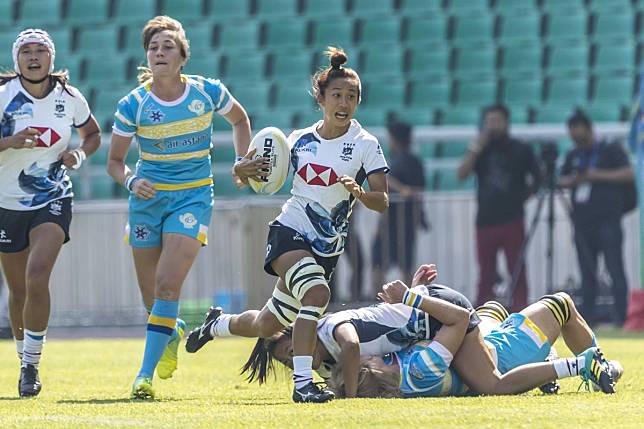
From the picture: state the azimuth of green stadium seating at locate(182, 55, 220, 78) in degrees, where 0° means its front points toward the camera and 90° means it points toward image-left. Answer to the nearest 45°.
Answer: approximately 0°

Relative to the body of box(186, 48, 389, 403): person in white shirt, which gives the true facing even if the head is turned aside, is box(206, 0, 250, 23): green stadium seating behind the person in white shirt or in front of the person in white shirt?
behind

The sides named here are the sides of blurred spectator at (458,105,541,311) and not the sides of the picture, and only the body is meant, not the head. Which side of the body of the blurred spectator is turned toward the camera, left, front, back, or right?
front

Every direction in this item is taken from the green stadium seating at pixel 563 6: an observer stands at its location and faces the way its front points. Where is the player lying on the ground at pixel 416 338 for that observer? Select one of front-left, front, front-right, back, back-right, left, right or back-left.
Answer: front

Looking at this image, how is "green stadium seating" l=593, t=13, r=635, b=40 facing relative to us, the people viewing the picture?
facing the viewer

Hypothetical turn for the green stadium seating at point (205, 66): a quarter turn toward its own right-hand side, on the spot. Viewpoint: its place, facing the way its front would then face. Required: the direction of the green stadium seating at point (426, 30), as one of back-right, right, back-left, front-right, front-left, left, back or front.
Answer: back

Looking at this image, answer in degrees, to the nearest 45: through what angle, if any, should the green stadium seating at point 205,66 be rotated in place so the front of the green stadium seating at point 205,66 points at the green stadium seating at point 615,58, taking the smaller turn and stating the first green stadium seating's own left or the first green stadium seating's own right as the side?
approximately 90° to the first green stadium seating's own left

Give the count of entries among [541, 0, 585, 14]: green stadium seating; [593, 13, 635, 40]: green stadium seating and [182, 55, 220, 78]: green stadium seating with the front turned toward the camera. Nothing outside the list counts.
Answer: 3

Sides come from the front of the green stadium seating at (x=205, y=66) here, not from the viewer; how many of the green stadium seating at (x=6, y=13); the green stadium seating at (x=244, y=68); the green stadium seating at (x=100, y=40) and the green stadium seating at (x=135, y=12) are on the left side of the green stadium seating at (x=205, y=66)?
1

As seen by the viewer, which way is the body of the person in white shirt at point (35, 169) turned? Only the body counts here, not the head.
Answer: toward the camera

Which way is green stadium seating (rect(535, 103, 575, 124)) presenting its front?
toward the camera

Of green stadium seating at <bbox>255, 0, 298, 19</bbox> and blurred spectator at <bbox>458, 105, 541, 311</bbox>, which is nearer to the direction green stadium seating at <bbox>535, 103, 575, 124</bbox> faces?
the blurred spectator
